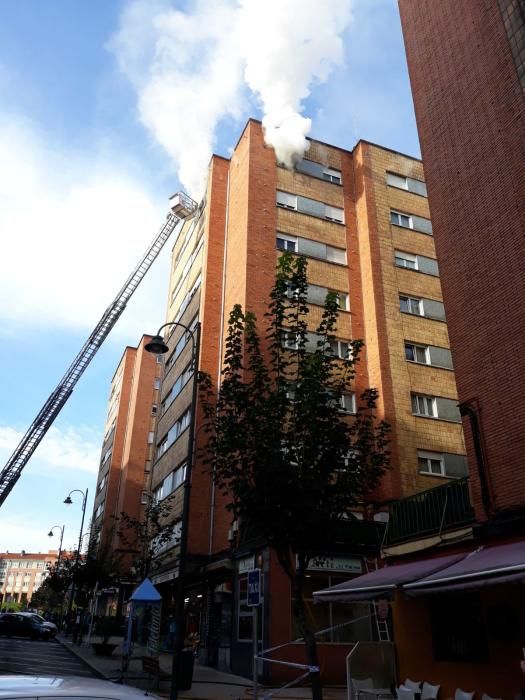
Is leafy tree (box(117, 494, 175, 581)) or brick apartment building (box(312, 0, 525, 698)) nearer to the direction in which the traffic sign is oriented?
the brick apartment building

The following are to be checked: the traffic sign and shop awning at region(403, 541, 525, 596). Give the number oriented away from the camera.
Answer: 0

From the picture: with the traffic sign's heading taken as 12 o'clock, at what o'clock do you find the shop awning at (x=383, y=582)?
The shop awning is roughly at 9 o'clock from the traffic sign.

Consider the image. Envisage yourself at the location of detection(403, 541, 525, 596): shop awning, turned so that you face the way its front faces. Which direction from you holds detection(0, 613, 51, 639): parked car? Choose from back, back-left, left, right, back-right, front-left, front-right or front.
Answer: right

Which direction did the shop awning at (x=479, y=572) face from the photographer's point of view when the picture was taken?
facing the viewer and to the left of the viewer

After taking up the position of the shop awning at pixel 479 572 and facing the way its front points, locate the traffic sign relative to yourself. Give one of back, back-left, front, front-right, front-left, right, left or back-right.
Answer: front-right

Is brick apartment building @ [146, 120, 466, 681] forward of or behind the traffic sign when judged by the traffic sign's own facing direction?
behind

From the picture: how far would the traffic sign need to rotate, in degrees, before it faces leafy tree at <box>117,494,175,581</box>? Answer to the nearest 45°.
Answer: approximately 180°

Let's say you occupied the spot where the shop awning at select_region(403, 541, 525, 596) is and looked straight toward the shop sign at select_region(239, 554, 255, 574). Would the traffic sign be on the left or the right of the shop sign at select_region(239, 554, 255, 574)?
left

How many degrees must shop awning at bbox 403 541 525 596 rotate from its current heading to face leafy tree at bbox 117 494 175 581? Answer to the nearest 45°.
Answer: approximately 90° to its right

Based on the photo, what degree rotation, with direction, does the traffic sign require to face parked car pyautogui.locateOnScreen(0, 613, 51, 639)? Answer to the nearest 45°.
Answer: approximately 135° to its right

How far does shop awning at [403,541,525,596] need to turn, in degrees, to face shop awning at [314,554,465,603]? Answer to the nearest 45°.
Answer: approximately 90° to its right

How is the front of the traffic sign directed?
toward the camera
